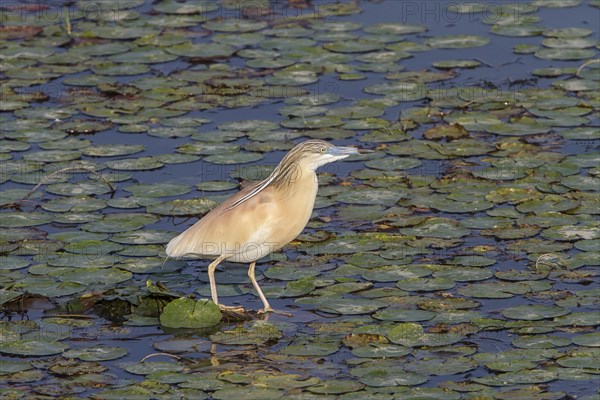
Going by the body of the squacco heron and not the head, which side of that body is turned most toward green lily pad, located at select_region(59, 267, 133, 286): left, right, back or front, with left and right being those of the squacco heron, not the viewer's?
back

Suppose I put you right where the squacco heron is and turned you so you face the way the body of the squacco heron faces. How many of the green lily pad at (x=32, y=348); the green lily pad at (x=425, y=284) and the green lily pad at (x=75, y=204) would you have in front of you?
1

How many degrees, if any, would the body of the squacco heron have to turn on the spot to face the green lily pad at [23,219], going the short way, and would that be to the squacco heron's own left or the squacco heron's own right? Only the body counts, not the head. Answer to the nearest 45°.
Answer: approximately 135° to the squacco heron's own left

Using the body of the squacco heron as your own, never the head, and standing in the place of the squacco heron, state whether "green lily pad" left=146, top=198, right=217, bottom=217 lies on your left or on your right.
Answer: on your left

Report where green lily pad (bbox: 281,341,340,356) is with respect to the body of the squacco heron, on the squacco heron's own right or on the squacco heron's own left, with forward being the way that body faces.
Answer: on the squacco heron's own right

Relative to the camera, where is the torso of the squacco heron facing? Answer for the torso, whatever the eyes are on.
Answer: to the viewer's right

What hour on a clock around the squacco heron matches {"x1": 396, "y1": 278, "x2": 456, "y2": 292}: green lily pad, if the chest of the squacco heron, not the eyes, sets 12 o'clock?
The green lily pad is roughly at 12 o'clock from the squacco heron.

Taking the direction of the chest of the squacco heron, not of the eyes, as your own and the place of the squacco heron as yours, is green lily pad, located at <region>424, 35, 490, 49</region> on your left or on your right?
on your left

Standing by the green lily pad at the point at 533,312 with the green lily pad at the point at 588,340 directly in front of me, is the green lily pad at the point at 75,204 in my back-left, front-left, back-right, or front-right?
back-right

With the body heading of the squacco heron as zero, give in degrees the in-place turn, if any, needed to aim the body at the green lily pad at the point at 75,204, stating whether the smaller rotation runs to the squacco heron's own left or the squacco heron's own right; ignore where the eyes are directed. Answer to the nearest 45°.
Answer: approximately 135° to the squacco heron's own left

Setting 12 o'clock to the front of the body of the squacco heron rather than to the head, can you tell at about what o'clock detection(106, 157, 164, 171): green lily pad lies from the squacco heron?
The green lily pad is roughly at 8 o'clock from the squacco heron.
